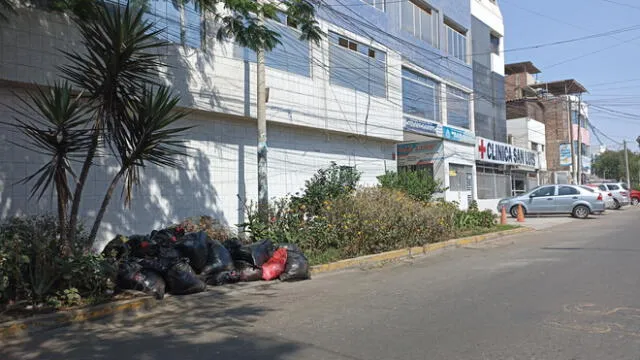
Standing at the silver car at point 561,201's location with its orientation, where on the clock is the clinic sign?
The clinic sign is roughly at 2 o'clock from the silver car.

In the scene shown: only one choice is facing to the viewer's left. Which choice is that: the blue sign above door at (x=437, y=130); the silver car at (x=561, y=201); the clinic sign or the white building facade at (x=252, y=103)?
the silver car

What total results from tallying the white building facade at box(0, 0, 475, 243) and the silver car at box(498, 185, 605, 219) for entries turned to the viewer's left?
1

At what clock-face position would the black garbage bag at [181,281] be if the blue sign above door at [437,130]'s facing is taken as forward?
The black garbage bag is roughly at 2 o'clock from the blue sign above door.

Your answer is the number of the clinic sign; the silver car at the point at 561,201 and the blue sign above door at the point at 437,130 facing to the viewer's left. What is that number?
1

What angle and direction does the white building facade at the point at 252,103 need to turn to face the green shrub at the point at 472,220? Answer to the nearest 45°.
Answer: approximately 45° to its left

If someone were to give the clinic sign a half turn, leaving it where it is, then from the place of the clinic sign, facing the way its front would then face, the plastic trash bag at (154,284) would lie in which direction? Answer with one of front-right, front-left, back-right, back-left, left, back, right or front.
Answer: back-left

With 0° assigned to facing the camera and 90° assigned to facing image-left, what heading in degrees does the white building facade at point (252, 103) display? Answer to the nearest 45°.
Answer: approximately 315°

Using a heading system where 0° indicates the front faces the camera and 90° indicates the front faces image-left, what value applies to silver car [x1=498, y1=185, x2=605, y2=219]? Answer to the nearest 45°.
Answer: approximately 90°

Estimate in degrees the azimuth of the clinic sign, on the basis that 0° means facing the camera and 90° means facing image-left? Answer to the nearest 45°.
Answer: approximately 315°

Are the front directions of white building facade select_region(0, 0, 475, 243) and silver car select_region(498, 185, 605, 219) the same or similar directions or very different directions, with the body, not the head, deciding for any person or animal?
very different directions
